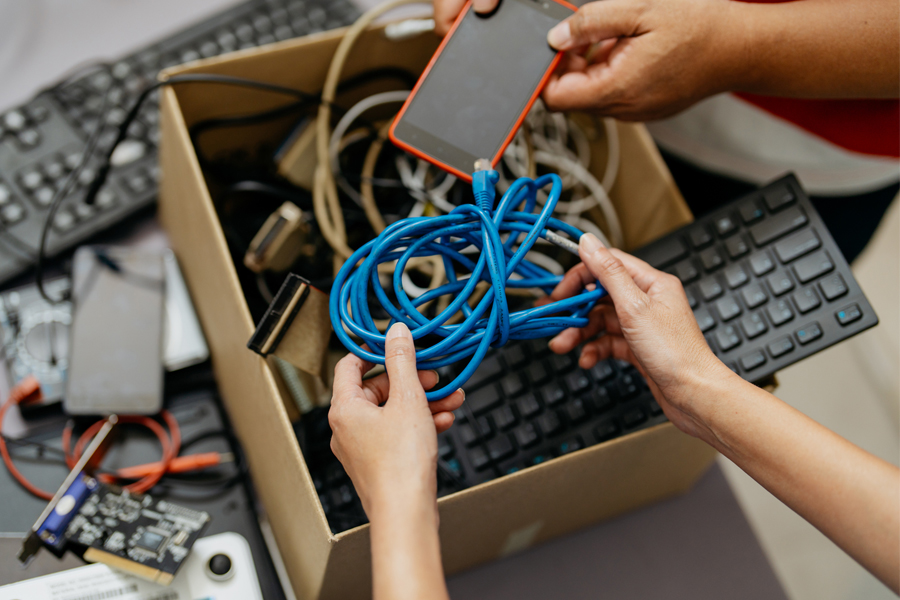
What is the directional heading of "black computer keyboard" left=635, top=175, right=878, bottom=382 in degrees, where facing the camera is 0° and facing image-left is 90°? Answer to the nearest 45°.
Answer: approximately 315°
